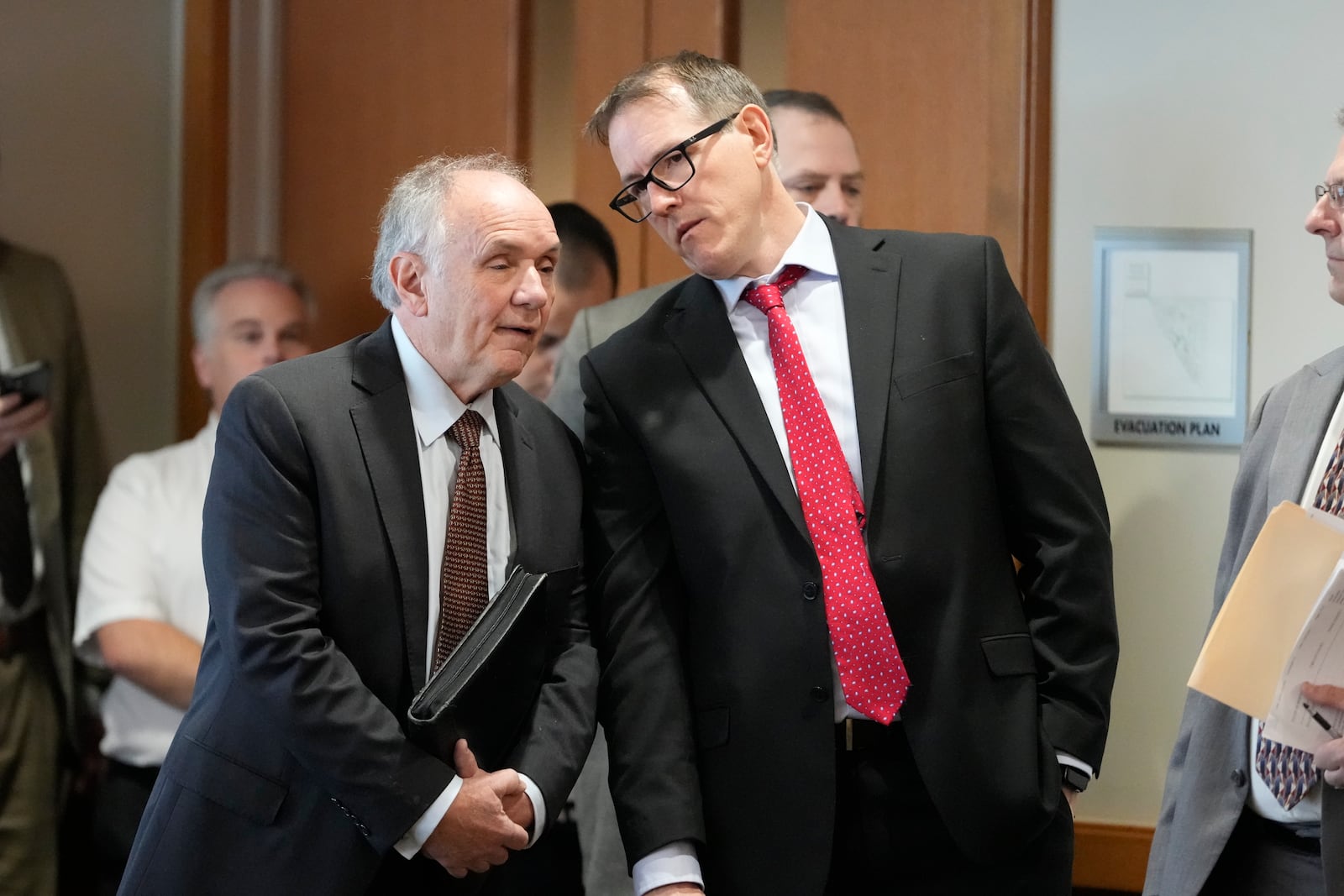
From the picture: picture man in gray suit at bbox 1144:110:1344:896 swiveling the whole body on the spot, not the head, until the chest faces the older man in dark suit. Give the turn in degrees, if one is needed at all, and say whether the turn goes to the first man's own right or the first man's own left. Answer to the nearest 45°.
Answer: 0° — they already face them

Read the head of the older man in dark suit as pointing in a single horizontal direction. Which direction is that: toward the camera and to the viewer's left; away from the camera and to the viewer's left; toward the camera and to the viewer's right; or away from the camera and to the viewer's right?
toward the camera and to the viewer's right

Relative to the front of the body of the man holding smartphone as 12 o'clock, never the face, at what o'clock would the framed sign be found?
The framed sign is roughly at 10 o'clock from the man holding smartphone.

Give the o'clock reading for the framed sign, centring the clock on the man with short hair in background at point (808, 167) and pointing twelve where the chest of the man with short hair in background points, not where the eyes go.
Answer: The framed sign is roughly at 10 o'clock from the man with short hair in background.

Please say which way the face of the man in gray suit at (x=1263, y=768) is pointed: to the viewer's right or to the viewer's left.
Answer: to the viewer's left

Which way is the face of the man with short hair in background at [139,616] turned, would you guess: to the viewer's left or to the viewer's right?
to the viewer's right

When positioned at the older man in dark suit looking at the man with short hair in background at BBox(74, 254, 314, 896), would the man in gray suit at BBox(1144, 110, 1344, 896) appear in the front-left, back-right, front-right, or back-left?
back-right

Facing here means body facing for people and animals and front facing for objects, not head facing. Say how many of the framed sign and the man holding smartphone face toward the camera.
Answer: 2

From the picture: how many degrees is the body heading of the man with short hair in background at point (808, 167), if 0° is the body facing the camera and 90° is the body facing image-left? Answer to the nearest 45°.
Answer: approximately 315°
